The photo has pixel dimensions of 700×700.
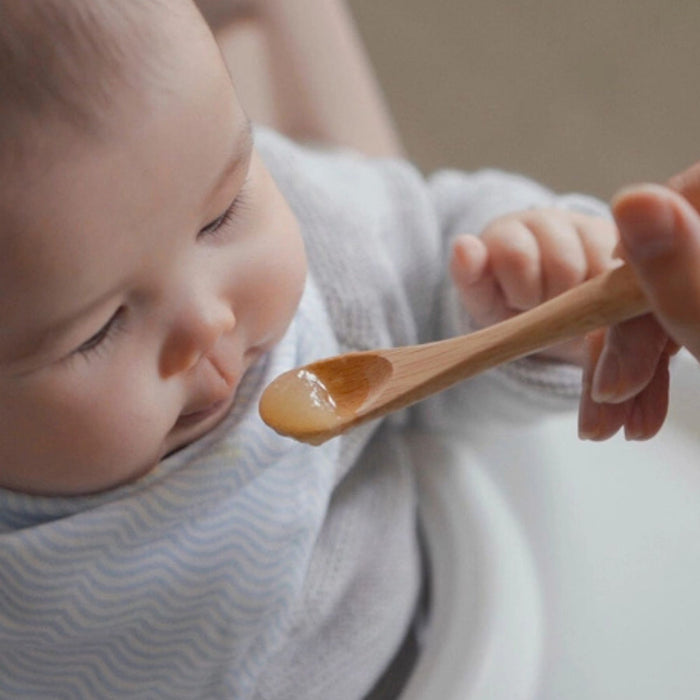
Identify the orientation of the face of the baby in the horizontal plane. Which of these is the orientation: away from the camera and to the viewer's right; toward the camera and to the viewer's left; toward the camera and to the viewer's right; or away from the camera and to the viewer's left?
toward the camera and to the viewer's right

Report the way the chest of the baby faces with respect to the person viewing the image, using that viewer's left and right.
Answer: facing the viewer and to the right of the viewer
